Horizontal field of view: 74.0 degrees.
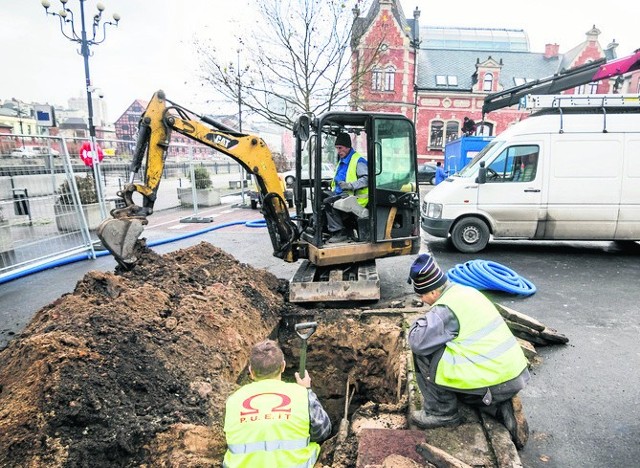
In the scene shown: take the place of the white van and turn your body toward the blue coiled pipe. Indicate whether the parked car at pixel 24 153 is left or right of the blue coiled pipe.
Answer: right

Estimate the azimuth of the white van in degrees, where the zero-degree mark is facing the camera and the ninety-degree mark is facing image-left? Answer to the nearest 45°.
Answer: approximately 90°

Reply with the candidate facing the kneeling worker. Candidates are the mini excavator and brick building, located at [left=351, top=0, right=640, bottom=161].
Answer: the brick building

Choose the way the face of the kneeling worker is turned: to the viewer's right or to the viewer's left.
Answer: to the viewer's left

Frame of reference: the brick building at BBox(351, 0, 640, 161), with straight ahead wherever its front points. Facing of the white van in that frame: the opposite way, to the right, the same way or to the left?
to the right

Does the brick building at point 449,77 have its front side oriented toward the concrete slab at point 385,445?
yes

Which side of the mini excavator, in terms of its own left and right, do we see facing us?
left

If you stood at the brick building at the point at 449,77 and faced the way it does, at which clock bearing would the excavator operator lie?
The excavator operator is roughly at 12 o'clock from the brick building.

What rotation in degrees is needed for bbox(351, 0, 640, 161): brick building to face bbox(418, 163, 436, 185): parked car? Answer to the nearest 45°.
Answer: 0° — it already faces it

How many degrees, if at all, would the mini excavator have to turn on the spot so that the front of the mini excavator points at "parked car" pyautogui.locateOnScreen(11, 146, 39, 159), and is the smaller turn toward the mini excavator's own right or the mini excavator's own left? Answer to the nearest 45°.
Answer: approximately 45° to the mini excavator's own right

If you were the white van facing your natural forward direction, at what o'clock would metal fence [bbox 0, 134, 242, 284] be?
The metal fence is roughly at 11 o'clock from the white van.
